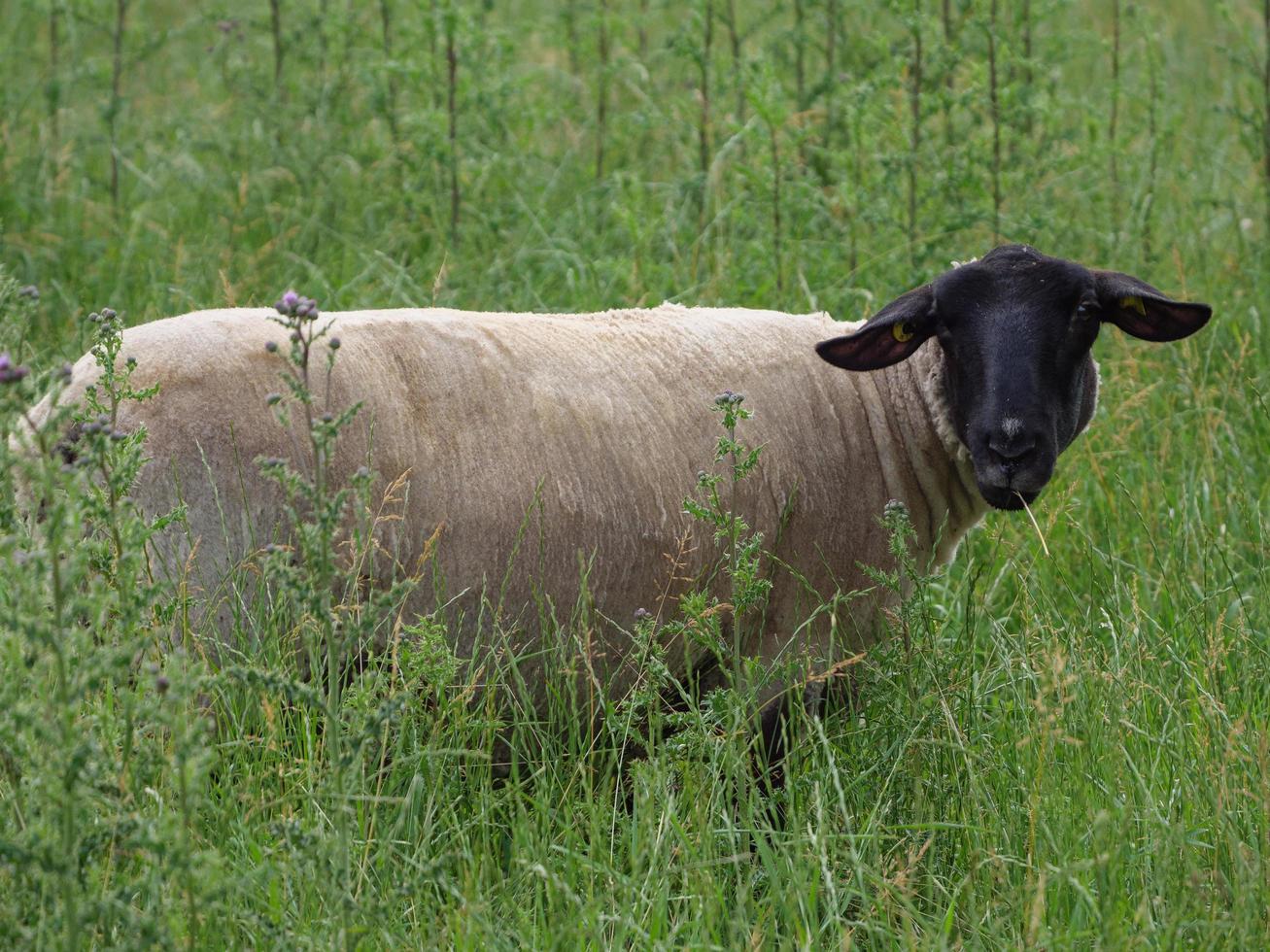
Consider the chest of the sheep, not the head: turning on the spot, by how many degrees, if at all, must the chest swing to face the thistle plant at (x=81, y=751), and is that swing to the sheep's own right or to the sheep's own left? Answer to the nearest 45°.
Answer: approximately 135° to the sheep's own right

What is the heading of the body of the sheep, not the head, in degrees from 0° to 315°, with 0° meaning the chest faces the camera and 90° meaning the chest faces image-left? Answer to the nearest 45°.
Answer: approximately 270°
